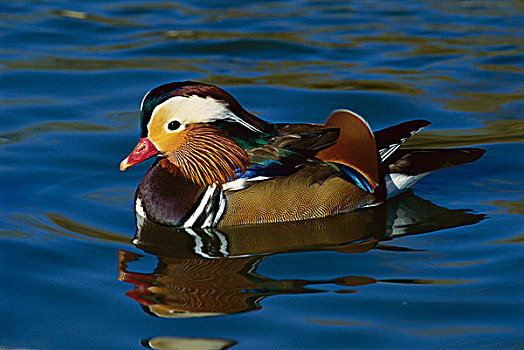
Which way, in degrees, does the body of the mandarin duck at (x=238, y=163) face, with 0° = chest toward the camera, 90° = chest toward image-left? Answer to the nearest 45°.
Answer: approximately 90°
